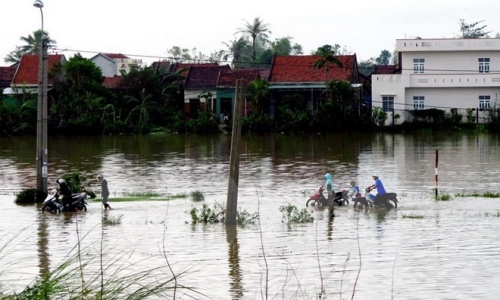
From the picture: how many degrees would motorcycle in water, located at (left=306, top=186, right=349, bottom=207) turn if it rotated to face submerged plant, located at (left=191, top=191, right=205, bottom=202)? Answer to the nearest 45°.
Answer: approximately 45° to its right

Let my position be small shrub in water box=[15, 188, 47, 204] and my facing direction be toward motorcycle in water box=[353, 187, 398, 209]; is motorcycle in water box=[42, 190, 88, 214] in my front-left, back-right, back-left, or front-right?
front-right

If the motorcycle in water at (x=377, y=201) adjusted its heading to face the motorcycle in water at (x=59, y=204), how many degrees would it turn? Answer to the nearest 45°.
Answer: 0° — it already faces it

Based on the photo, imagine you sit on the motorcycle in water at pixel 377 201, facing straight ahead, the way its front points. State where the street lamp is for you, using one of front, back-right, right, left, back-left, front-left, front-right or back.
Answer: front

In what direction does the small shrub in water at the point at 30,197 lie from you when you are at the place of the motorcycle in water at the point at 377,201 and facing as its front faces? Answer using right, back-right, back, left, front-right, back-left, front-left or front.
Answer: front

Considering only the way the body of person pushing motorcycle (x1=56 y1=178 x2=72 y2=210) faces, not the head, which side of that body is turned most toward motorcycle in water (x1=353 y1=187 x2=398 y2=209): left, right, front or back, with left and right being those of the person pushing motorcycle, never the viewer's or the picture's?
back

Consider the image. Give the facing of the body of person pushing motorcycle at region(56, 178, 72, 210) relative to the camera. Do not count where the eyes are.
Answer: to the viewer's left

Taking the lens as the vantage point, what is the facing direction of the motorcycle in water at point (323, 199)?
facing to the left of the viewer

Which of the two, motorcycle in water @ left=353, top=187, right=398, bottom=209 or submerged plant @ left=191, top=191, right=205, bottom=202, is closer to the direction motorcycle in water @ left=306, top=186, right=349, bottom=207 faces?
the submerged plant

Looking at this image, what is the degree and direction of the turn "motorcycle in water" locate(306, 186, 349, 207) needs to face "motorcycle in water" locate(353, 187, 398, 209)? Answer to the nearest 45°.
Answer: approximately 180°

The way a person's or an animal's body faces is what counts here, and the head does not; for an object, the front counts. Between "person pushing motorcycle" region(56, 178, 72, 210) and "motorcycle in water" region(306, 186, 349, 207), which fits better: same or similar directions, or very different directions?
same or similar directions

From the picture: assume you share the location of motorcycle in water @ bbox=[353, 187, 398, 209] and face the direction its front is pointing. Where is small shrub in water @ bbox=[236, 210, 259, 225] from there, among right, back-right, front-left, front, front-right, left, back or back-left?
front-left

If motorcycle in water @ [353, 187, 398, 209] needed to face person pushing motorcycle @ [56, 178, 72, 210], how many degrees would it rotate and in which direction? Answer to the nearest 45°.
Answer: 0° — it already faces them

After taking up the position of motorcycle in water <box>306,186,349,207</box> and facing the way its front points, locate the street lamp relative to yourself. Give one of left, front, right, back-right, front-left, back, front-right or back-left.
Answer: front

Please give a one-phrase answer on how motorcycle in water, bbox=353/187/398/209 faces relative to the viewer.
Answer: facing to the left of the viewer

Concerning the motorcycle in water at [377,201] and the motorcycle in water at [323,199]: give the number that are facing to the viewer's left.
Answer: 2
